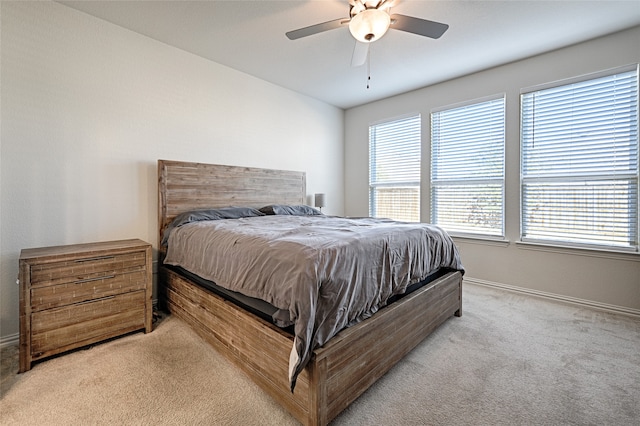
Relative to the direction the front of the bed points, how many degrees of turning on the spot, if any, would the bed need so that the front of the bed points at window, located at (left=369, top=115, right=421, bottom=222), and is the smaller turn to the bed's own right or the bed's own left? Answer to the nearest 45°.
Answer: approximately 90° to the bed's own left

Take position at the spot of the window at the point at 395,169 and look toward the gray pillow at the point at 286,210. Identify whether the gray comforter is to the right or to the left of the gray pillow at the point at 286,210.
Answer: left

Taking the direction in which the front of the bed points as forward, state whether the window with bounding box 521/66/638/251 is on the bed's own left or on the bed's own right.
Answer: on the bed's own left

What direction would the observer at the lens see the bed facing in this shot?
facing the viewer and to the right of the viewer

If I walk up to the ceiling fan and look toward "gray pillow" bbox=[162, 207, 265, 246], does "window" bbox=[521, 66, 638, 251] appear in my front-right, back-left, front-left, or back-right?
back-right

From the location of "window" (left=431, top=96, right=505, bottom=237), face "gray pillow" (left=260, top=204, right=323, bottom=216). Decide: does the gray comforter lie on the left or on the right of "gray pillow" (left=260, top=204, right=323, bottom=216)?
left

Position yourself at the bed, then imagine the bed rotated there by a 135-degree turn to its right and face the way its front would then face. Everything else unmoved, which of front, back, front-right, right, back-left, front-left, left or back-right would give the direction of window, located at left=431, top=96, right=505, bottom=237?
back-right

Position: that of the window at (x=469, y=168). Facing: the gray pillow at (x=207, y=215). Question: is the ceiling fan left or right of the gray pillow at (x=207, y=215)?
left
